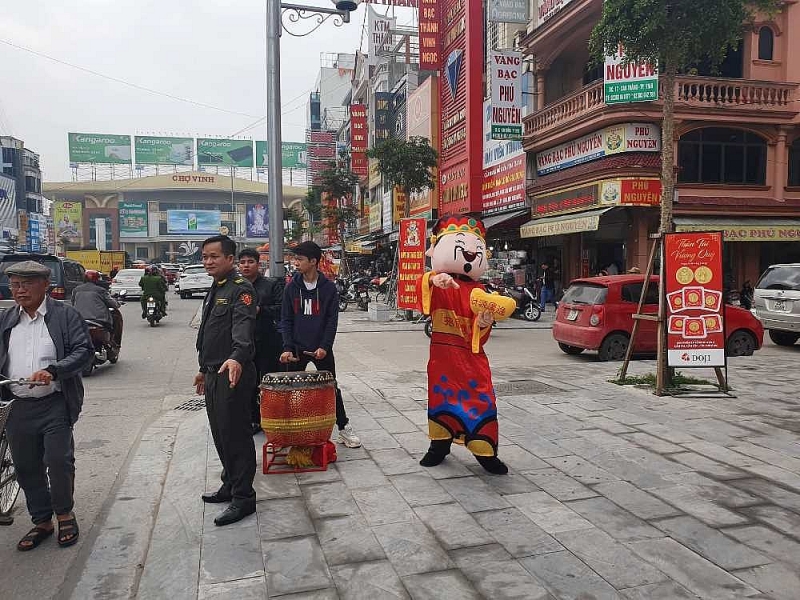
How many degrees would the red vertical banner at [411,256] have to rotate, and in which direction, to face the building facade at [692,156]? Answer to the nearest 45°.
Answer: approximately 90° to its left

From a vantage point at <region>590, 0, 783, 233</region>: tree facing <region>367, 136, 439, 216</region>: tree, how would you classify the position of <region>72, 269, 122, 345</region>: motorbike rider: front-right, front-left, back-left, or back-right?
front-left

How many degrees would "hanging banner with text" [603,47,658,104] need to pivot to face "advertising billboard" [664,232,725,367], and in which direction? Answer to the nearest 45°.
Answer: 0° — it already faces it

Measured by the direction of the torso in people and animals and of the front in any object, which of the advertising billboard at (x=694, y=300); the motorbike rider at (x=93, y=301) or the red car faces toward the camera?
the advertising billboard

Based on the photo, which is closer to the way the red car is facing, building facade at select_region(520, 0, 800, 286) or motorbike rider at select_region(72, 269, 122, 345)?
the building facade

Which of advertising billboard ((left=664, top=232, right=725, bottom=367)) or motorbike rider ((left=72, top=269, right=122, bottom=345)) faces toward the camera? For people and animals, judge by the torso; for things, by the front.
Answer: the advertising billboard

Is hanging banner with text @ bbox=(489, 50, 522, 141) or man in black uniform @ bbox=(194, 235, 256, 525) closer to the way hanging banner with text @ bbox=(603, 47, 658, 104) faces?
the man in black uniform

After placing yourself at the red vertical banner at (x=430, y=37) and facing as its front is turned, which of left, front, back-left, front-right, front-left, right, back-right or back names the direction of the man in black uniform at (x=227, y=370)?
front

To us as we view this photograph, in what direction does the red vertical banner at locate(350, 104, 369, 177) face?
facing the viewer

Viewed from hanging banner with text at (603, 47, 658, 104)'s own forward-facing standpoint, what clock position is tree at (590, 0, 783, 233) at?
The tree is roughly at 12 o'clock from the hanging banner with text.

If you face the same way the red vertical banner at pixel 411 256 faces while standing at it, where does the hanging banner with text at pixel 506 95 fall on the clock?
The hanging banner with text is roughly at 7 o'clock from the red vertical banner.

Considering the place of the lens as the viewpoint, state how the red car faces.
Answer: facing away from the viewer and to the right of the viewer

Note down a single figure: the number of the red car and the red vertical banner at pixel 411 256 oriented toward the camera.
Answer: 1

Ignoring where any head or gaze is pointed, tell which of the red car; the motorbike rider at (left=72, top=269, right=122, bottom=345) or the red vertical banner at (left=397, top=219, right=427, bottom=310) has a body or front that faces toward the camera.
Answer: the red vertical banner

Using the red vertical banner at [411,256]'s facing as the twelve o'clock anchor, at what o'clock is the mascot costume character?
The mascot costume character is roughly at 12 o'clock from the red vertical banner.

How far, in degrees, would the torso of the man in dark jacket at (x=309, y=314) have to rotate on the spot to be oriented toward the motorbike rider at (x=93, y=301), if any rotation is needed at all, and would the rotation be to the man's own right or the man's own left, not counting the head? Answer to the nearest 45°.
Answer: approximately 135° to the man's own right

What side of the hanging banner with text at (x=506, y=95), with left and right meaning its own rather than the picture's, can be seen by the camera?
front

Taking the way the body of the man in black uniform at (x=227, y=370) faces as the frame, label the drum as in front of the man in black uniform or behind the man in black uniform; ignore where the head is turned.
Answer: behind

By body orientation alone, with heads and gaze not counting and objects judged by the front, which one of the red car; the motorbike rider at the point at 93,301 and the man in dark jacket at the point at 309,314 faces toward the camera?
the man in dark jacket
